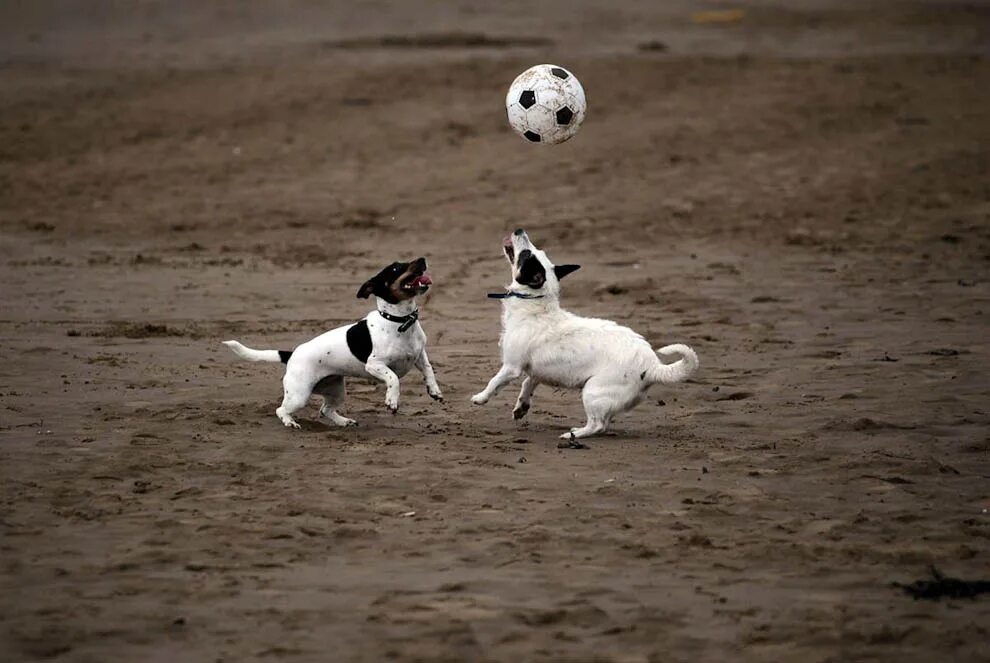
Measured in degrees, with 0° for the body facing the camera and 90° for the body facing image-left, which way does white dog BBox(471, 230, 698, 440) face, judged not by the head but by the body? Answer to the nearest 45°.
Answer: approximately 90°

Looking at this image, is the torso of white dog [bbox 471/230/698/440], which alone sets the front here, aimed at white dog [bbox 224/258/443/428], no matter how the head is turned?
yes

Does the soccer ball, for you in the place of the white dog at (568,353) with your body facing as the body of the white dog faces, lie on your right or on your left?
on your right

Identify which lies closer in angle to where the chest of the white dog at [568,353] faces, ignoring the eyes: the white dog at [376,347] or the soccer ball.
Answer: the white dog
